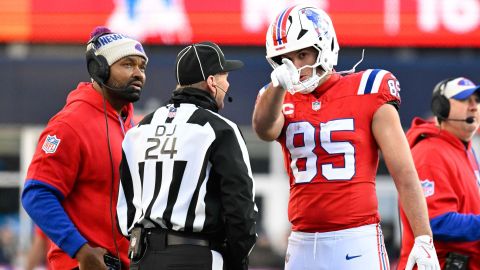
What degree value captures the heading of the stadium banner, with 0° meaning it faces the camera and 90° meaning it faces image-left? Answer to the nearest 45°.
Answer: approximately 0°

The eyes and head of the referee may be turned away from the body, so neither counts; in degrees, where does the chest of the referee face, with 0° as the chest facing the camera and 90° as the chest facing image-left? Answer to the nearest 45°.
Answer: approximately 225°

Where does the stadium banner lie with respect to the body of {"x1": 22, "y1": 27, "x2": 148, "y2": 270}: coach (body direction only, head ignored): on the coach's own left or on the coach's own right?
on the coach's own left

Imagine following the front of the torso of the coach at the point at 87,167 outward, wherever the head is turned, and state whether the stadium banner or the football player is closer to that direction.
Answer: the football player

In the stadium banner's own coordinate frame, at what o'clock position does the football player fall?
The football player is roughly at 12 o'clock from the stadium banner.

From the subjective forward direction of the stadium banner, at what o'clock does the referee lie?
The referee is roughly at 12 o'clock from the stadium banner.

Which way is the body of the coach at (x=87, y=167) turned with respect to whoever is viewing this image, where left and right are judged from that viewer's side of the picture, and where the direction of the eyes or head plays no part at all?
facing to the right of the viewer

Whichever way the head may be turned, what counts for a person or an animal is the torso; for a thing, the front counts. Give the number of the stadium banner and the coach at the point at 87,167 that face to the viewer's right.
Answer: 1

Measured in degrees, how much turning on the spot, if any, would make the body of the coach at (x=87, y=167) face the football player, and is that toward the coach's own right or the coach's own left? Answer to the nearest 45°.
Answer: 0° — they already face them
